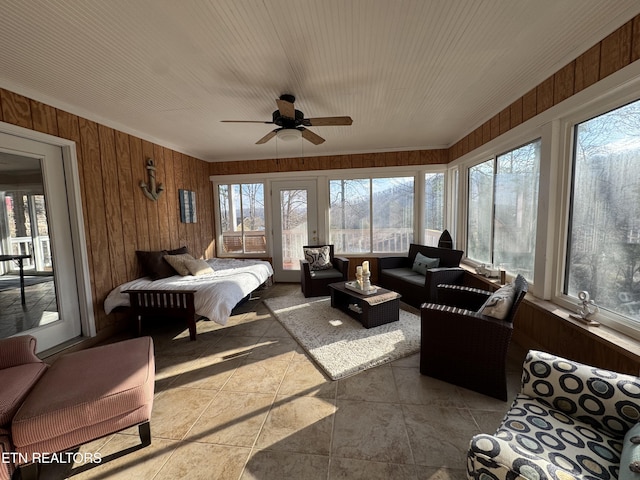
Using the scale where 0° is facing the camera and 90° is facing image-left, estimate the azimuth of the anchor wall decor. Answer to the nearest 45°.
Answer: approximately 315°

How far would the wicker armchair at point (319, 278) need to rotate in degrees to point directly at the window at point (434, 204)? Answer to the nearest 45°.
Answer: approximately 45° to its left

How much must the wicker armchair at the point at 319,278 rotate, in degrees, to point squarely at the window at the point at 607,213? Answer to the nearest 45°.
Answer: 0° — it already faces it

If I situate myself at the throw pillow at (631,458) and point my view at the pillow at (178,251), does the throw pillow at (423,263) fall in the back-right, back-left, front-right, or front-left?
front-right

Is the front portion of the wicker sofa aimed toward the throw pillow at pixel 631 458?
no

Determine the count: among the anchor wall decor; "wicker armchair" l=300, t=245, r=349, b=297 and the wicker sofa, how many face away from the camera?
0

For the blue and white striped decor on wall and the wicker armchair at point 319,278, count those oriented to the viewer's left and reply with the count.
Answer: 0

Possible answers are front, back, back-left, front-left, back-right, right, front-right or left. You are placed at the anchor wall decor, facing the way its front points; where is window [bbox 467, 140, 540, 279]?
front

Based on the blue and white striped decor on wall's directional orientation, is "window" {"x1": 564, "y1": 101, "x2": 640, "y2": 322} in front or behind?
in front

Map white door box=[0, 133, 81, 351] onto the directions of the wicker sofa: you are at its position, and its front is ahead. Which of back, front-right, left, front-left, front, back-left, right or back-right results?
front

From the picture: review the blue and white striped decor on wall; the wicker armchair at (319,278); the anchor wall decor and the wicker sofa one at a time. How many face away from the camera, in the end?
0

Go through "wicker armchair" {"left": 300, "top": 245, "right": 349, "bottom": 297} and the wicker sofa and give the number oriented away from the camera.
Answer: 0

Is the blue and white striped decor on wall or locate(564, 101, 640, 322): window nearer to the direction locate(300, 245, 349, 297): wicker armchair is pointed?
the window

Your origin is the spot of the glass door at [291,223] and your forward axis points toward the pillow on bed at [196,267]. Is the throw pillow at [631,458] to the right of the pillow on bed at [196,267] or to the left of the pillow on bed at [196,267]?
left

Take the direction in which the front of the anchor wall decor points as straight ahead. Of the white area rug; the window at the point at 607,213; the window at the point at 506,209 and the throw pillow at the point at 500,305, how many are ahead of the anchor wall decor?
4

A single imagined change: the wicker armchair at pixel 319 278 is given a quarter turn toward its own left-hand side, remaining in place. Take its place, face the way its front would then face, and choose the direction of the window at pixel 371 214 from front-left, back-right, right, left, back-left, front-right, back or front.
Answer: front

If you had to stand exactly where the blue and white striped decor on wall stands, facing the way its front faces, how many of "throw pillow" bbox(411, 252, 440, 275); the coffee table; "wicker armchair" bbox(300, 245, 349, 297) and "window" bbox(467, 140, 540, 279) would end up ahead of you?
4

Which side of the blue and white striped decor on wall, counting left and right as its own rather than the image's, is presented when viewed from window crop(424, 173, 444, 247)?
front

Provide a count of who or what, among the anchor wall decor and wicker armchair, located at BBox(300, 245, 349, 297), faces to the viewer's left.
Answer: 0

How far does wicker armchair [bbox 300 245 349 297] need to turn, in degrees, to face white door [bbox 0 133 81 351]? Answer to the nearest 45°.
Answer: approximately 90° to its right
